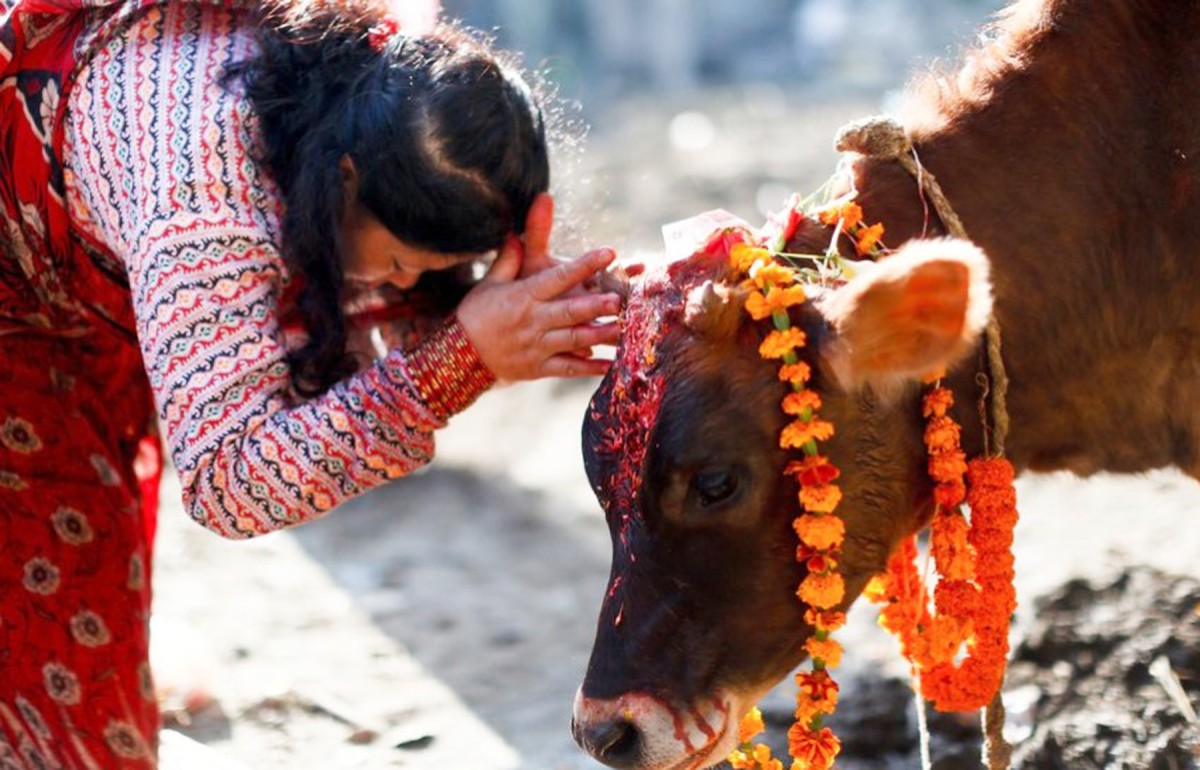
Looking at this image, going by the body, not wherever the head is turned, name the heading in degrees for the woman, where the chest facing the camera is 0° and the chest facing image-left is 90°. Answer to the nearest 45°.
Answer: approximately 270°
